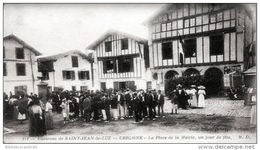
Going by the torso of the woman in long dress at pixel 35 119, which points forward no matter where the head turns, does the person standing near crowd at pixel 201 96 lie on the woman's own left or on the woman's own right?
on the woman's own right

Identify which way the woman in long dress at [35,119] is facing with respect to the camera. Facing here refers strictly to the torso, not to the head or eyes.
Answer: away from the camera

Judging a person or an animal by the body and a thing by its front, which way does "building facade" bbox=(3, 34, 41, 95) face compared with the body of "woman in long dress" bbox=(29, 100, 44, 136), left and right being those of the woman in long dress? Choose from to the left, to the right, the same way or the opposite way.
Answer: the opposite way

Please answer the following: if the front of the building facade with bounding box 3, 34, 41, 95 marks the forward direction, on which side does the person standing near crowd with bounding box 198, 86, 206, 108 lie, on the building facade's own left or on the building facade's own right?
on the building facade's own left

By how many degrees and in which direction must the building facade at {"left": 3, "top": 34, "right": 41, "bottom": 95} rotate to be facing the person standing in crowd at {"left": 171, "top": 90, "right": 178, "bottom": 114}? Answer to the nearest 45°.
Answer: approximately 90° to its left

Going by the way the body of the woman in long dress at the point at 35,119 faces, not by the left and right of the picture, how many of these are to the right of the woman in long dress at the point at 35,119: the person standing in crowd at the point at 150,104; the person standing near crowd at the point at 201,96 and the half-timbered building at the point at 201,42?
3

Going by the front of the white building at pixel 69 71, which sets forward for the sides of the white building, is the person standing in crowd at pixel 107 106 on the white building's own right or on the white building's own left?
on the white building's own left

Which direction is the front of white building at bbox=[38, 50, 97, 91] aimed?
toward the camera

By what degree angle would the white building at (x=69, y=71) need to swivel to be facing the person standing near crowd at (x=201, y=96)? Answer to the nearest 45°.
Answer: approximately 45° to its left

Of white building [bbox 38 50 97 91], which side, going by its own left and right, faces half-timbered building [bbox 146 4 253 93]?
left

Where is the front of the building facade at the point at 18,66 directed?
toward the camera

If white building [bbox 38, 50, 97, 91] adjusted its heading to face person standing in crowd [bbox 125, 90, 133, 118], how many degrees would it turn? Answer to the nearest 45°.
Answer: approximately 45° to its left

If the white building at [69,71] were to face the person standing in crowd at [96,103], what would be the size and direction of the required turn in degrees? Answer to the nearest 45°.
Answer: approximately 45° to its left

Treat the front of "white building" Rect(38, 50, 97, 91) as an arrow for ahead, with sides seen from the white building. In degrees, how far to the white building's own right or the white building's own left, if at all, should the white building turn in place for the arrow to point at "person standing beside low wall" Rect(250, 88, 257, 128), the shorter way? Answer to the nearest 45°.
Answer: approximately 45° to the white building's own left

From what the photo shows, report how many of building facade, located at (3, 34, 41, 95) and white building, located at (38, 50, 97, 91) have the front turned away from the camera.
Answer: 0
